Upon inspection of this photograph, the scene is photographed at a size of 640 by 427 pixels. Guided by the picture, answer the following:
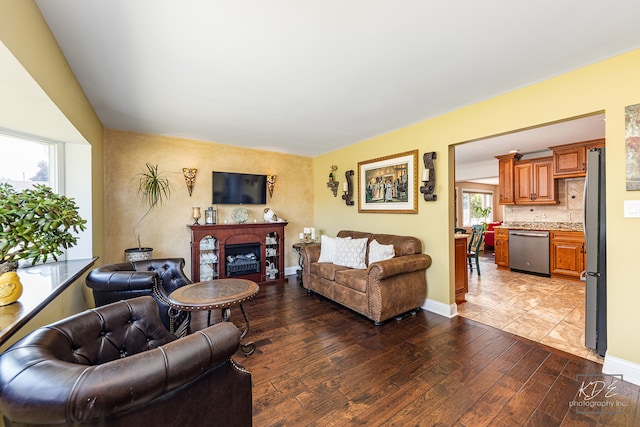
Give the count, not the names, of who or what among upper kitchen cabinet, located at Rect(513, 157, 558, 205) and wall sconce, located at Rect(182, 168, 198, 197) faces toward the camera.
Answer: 2

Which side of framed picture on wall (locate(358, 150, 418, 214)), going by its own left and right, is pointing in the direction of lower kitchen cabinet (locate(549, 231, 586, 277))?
back

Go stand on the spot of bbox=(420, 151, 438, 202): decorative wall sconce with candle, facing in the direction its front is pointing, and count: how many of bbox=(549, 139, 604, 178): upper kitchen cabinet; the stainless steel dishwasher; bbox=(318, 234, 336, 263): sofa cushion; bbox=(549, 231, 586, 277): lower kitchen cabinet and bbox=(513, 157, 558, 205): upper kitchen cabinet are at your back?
4

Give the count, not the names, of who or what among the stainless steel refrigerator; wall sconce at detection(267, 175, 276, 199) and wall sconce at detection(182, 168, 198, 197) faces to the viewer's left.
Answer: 1

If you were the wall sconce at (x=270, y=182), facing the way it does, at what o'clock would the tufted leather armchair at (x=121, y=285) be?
The tufted leather armchair is roughly at 1 o'clock from the wall sconce.

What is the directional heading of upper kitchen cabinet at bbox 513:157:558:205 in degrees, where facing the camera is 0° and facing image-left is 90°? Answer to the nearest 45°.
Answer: approximately 0°

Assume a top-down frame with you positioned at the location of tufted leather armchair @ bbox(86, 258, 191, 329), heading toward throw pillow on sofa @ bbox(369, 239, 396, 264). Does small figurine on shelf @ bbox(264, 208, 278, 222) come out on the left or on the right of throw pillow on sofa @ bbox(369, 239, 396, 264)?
left

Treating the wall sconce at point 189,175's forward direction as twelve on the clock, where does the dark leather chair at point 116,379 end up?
The dark leather chair is roughly at 12 o'clock from the wall sconce.
